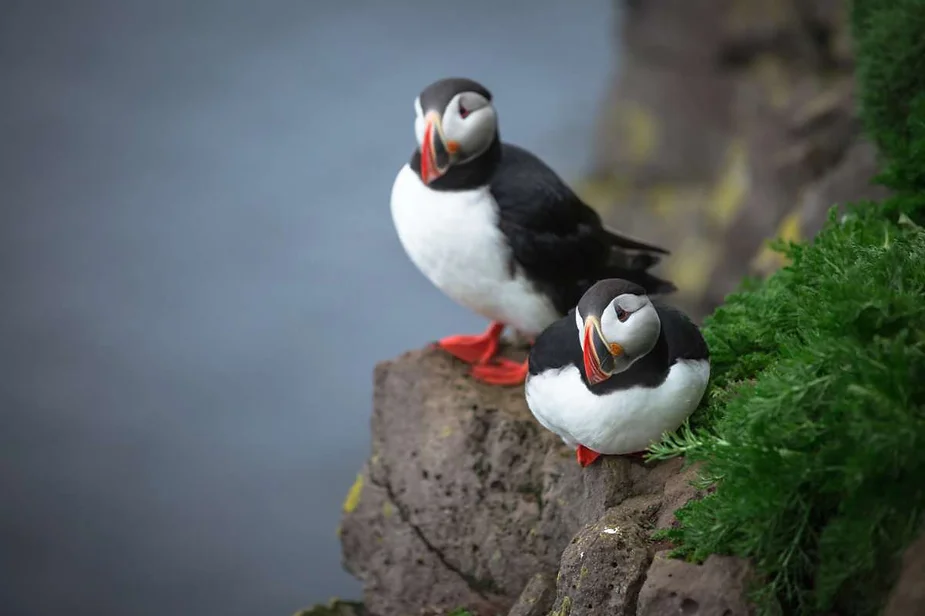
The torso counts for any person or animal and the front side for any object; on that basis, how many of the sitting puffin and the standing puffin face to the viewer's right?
0

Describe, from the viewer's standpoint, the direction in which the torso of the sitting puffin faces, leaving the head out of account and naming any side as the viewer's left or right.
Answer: facing the viewer
